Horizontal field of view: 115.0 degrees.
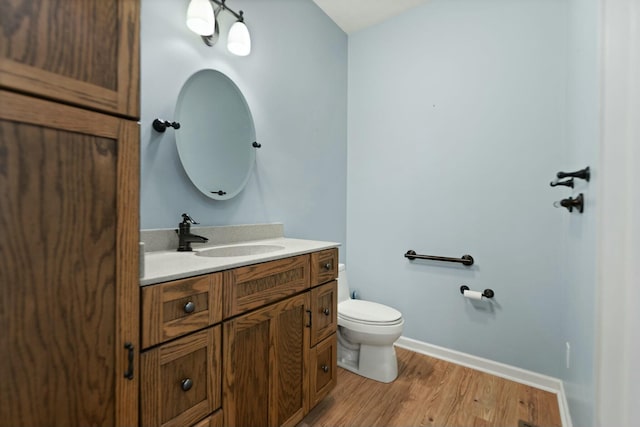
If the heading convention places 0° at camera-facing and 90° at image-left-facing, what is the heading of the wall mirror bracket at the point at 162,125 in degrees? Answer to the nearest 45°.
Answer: approximately 315°

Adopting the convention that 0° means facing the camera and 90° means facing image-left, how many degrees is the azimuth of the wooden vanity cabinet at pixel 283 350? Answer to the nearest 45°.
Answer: approximately 315°

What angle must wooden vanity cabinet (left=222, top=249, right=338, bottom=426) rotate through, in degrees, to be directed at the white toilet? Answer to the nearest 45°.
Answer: approximately 90° to its left
